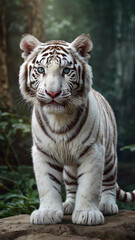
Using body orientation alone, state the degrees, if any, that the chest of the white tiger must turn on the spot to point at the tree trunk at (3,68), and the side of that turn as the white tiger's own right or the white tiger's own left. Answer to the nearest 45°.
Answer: approximately 180°

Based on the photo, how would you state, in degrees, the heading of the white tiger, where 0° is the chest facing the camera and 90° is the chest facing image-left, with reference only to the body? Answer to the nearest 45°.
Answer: approximately 0°

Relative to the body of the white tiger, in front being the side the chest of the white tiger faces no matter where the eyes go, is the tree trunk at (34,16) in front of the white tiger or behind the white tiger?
behind
